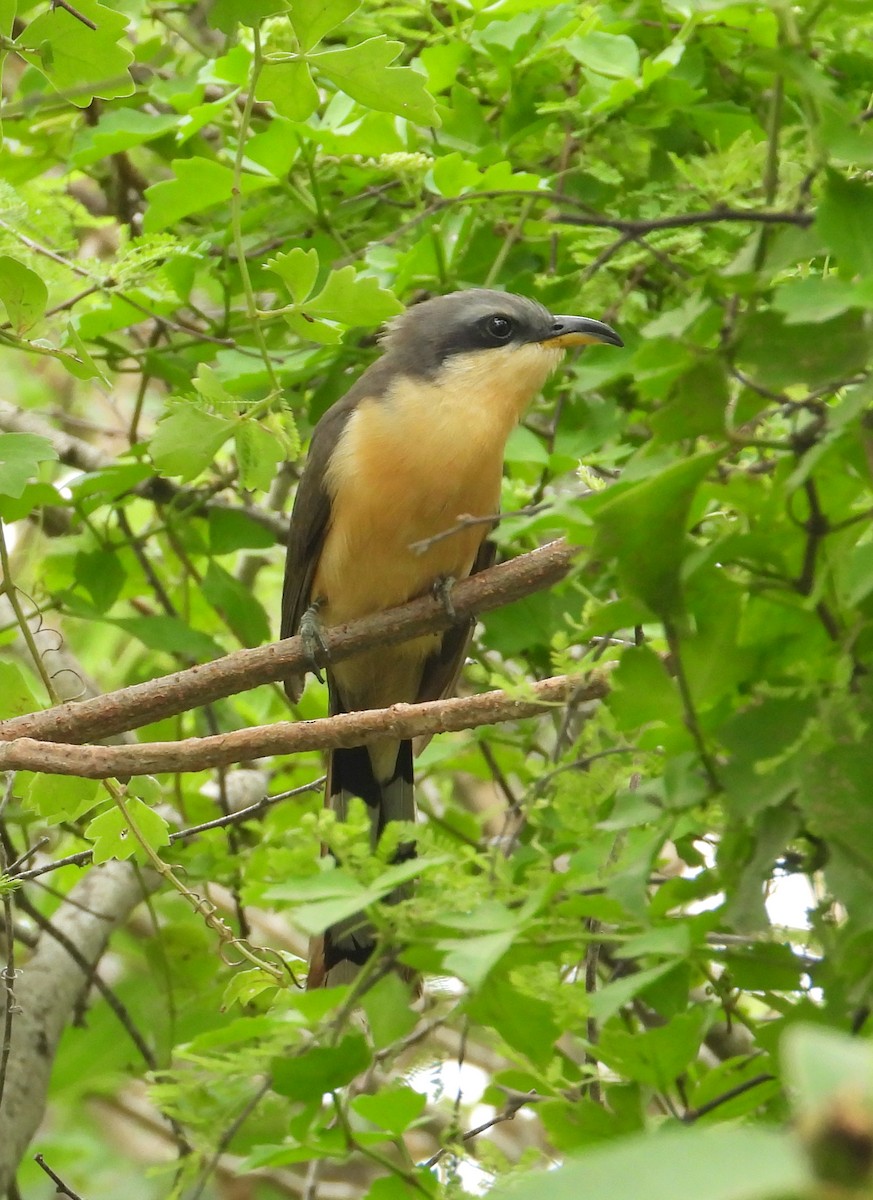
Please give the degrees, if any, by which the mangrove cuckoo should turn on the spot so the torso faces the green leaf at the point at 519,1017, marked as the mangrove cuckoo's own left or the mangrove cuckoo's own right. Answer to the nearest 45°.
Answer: approximately 45° to the mangrove cuckoo's own right

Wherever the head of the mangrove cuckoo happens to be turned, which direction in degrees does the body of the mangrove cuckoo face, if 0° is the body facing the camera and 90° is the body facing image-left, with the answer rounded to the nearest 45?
approximately 315°

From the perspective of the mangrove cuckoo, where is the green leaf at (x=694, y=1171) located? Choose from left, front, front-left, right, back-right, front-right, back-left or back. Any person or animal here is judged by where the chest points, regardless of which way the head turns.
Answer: front-right
